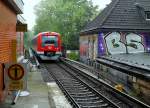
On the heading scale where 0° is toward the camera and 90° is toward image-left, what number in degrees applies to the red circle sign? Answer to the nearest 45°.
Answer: approximately 0°

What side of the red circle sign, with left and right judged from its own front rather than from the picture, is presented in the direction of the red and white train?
back

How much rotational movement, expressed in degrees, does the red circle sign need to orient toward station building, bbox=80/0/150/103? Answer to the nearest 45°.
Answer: approximately 135° to its left
